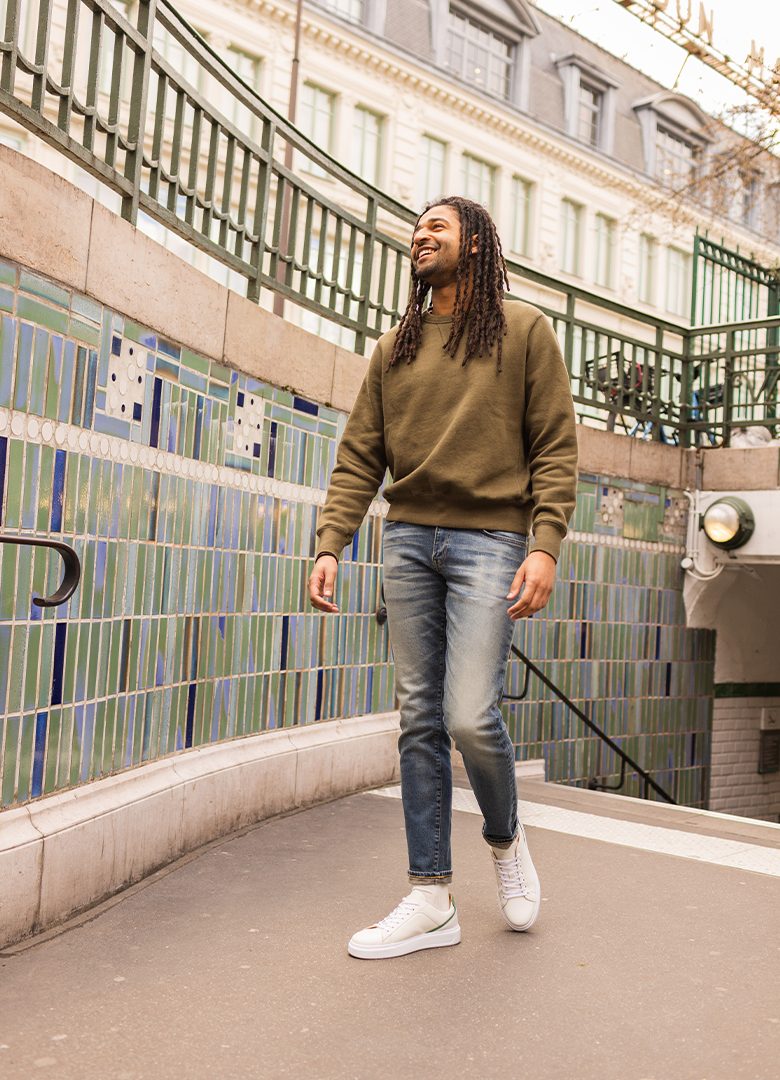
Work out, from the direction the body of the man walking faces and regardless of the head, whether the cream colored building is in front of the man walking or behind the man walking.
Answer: behind

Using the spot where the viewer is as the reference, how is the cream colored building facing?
facing the viewer and to the right of the viewer

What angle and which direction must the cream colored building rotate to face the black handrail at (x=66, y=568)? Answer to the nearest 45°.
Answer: approximately 45° to its right

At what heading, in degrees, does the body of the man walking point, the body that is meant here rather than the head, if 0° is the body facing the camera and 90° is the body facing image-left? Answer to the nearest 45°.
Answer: approximately 45°

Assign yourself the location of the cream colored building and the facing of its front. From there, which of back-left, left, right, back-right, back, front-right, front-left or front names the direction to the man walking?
front-right

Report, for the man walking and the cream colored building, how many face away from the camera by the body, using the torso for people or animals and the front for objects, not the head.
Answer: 0

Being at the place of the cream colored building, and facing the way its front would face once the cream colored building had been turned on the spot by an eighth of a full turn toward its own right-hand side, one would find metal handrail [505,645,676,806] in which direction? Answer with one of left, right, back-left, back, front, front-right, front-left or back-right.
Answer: front
